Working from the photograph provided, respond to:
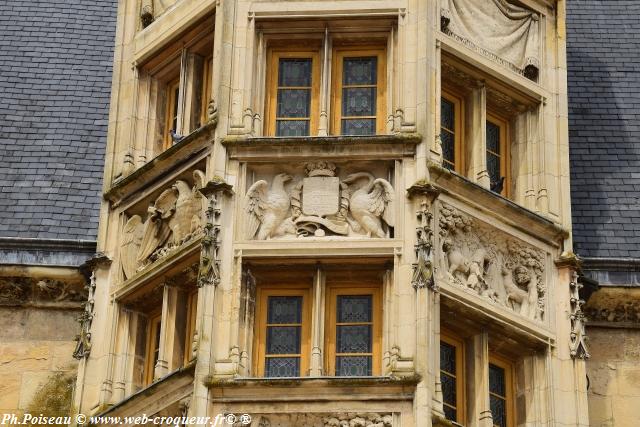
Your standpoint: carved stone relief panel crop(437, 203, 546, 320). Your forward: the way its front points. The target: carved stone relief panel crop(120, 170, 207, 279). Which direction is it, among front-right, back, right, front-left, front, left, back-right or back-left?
back-right

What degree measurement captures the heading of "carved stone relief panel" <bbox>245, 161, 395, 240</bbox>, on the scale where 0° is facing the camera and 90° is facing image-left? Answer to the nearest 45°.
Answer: approximately 0°

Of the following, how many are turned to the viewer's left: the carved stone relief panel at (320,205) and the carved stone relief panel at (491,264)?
0

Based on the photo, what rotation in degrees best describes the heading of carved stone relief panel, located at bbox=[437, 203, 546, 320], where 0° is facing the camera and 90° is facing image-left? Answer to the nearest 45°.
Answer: approximately 315°

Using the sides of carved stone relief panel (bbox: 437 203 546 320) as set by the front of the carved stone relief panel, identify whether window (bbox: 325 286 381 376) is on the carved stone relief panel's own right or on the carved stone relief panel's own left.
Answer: on the carved stone relief panel's own right
